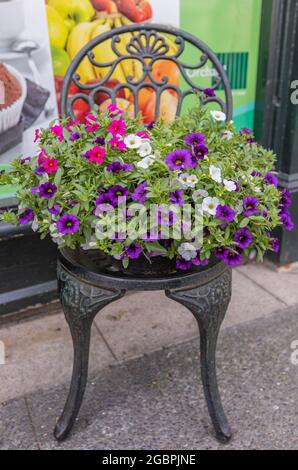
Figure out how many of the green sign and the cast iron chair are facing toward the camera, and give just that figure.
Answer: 2

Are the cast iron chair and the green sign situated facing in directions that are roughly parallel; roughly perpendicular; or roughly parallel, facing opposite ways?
roughly parallel

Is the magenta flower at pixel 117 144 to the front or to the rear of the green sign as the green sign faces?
to the front

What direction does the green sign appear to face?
toward the camera

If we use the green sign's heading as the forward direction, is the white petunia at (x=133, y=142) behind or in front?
in front

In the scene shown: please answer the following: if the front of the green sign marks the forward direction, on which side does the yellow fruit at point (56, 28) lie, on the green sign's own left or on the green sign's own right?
on the green sign's own right

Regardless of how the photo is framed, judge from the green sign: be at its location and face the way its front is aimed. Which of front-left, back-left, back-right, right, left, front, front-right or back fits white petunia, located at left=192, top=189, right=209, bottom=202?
front

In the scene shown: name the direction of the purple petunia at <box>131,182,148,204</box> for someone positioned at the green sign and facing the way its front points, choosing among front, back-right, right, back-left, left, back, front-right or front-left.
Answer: front

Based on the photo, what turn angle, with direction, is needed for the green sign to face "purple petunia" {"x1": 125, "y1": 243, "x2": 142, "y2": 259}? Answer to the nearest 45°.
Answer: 0° — it already faces it

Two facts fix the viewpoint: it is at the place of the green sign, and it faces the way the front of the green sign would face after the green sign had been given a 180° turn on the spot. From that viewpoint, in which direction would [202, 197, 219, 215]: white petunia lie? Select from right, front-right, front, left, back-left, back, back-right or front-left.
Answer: back

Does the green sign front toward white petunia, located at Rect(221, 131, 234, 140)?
yes

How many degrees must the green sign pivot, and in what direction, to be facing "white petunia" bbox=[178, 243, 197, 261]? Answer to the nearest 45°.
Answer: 0° — it already faces it

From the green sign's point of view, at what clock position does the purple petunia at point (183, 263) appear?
The purple petunia is roughly at 12 o'clock from the green sign.

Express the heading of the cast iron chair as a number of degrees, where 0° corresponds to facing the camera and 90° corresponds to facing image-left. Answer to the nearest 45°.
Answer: approximately 0°

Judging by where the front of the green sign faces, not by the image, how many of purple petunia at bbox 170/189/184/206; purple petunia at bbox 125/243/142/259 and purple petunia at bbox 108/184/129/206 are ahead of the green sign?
3
